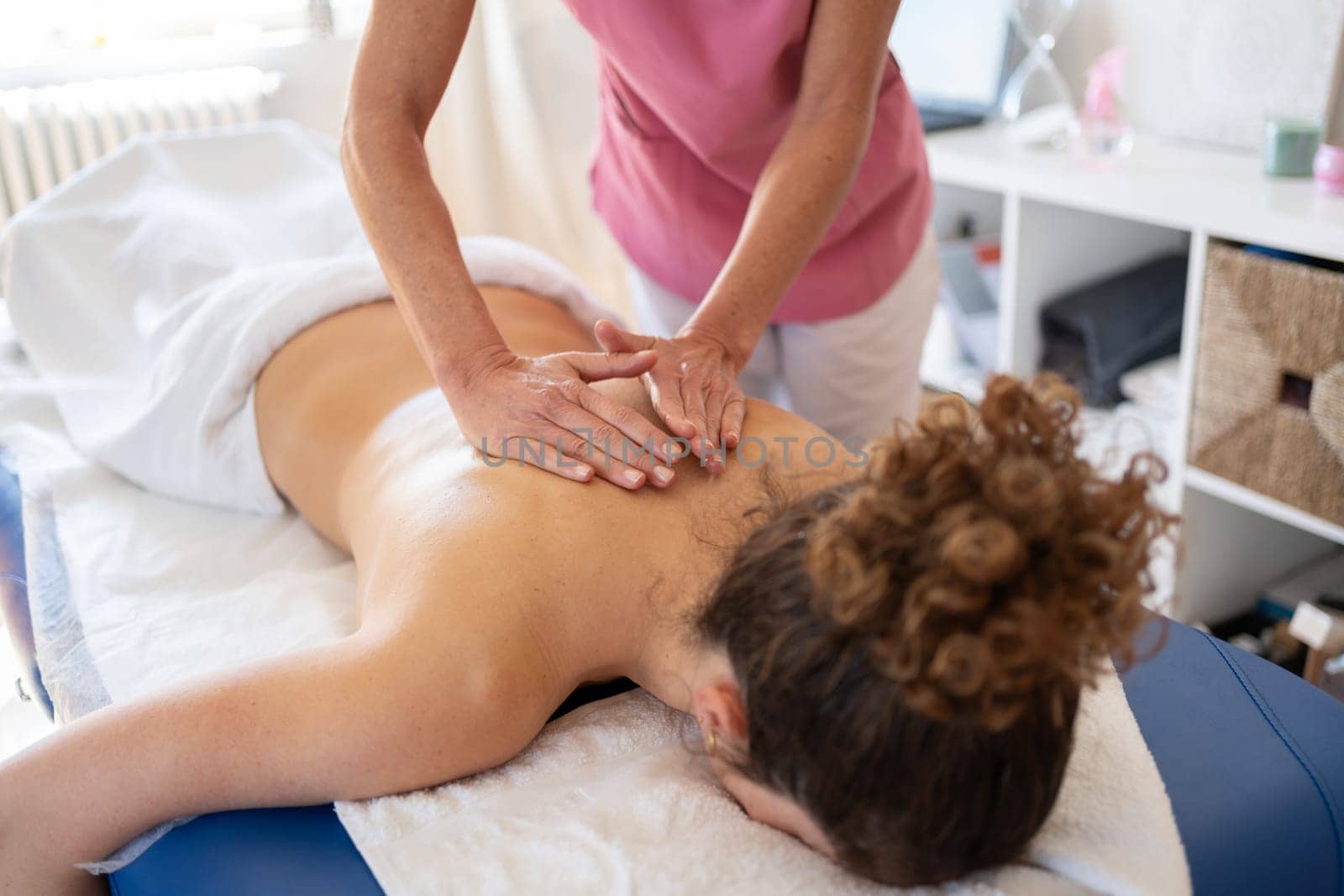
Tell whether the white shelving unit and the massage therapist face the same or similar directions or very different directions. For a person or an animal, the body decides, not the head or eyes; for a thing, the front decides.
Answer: same or similar directions

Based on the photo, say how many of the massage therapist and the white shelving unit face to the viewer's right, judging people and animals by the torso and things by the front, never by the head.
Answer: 0

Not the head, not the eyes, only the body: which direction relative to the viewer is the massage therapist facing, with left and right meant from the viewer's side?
facing the viewer and to the left of the viewer

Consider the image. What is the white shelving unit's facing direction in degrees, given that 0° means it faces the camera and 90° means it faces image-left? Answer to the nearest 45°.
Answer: approximately 45°

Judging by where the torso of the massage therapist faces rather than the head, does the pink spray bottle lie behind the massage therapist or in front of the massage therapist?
behind

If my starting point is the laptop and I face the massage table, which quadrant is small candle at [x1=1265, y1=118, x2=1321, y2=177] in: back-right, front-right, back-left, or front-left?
front-left

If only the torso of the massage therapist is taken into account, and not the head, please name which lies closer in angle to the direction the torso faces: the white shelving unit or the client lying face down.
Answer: the client lying face down
